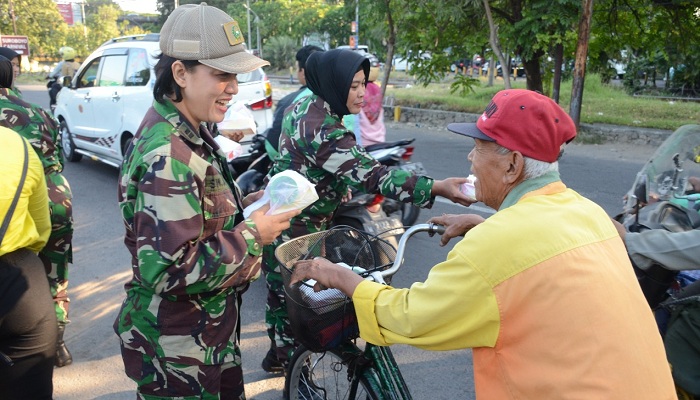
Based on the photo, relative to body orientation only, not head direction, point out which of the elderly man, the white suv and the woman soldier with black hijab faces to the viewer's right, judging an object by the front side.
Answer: the woman soldier with black hijab

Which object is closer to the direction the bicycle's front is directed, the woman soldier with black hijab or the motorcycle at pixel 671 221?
the woman soldier with black hijab

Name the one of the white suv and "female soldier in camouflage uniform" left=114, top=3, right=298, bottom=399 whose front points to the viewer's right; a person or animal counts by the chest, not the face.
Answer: the female soldier in camouflage uniform

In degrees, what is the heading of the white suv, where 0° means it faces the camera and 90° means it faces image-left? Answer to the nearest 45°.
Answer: approximately 135°

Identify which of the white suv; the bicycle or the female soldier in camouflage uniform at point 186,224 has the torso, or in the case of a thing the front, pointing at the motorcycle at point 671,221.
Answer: the female soldier in camouflage uniform

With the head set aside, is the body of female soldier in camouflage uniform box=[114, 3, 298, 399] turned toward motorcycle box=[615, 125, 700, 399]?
yes

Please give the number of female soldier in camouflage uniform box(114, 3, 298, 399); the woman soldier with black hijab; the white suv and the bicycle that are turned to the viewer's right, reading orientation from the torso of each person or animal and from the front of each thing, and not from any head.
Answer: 2

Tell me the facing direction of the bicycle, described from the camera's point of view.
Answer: facing away from the viewer and to the left of the viewer

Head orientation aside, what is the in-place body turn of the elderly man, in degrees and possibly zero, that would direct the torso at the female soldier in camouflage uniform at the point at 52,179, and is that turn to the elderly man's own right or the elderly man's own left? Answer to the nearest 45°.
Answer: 0° — they already face them

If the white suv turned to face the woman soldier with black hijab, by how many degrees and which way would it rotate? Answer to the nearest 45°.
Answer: approximately 135° to its left

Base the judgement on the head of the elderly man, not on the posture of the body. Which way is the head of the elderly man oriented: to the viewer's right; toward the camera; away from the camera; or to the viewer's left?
to the viewer's left

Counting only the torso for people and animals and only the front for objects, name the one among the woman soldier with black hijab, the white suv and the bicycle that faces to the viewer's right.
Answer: the woman soldier with black hijab

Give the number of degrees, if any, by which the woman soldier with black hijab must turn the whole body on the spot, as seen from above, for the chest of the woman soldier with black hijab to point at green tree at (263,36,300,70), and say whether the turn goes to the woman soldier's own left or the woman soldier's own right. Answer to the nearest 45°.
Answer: approximately 90° to the woman soldier's own left
